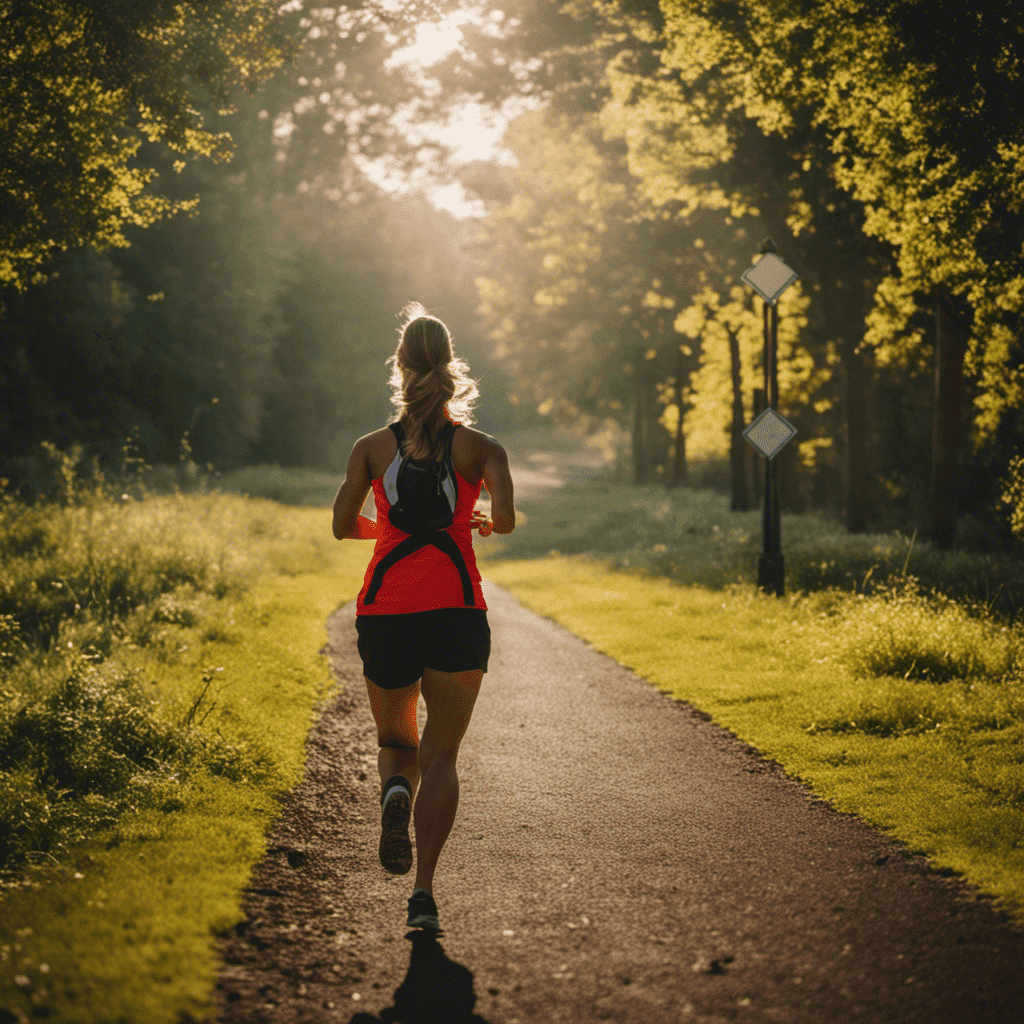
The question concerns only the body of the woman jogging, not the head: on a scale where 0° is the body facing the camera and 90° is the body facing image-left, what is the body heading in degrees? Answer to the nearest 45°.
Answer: approximately 180°

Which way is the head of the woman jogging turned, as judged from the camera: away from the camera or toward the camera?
away from the camera
